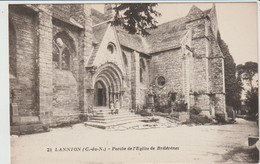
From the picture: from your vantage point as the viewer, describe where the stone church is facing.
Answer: facing the viewer and to the right of the viewer

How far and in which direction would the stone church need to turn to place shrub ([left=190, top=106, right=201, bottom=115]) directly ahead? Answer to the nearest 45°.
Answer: approximately 90° to its left
